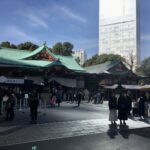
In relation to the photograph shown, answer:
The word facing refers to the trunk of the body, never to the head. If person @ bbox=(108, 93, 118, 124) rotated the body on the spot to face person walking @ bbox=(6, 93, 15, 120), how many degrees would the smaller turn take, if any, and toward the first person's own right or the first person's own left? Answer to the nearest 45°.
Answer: approximately 90° to the first person's own left

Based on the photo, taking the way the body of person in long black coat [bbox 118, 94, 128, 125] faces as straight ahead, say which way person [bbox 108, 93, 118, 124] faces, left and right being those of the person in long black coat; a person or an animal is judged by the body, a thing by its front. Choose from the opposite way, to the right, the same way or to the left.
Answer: the same way

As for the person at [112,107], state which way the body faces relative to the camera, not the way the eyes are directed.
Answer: away from the camera

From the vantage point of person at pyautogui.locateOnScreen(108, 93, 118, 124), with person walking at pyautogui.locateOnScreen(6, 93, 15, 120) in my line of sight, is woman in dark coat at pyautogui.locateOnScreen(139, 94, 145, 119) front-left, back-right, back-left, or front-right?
back-right

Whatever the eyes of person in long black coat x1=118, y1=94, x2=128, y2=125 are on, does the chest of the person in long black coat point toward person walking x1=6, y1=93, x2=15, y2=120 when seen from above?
no

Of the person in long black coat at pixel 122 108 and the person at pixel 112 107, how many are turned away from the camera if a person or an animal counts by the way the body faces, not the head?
2

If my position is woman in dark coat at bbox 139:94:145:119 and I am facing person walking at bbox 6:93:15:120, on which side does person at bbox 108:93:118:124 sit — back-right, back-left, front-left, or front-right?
front-left

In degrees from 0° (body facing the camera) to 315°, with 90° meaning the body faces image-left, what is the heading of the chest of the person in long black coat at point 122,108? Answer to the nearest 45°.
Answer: approximately 180°

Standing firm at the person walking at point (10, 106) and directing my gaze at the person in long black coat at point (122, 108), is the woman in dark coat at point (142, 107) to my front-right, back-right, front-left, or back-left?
front-left
